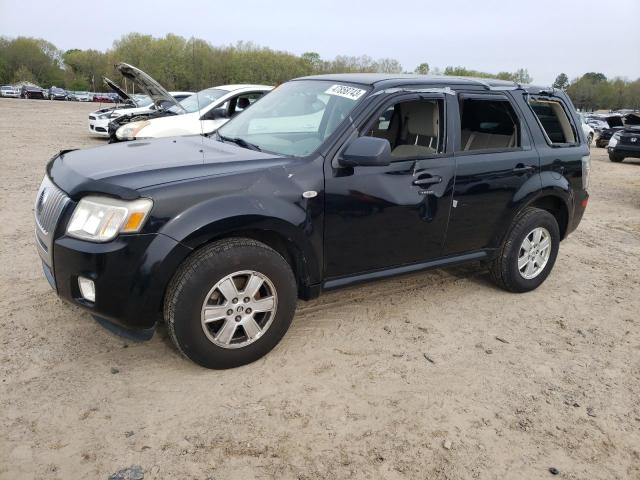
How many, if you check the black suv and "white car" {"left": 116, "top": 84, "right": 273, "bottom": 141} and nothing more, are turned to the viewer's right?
0

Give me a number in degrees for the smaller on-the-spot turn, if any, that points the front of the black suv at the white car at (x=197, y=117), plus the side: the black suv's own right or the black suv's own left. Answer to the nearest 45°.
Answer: approximately 135° to the black suv's own right

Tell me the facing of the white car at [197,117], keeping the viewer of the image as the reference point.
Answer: facing the viewer and to the left of the viewer

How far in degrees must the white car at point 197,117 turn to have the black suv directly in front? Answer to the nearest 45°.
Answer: approximately 45° to its left
